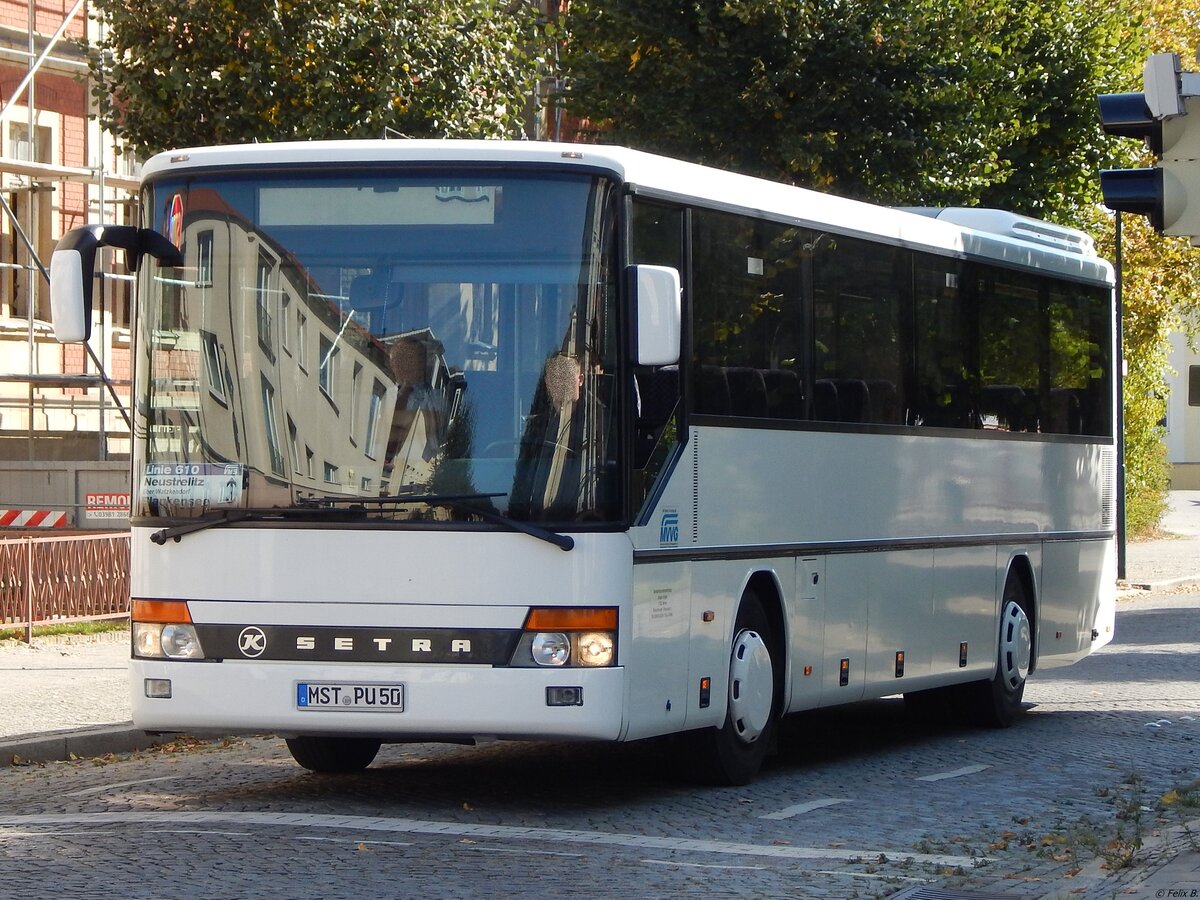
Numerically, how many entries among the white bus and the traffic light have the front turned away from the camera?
0

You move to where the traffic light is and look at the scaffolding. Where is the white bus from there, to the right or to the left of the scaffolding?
left

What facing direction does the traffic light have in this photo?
to the viewer's left

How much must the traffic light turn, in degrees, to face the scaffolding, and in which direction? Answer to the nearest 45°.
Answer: approximately 45° to its right

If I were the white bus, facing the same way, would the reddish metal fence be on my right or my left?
on my right

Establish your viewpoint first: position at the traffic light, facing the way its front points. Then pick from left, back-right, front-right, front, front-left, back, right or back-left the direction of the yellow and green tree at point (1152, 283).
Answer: right

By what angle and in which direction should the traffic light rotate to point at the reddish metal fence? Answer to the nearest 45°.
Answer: approximately 45° to its right

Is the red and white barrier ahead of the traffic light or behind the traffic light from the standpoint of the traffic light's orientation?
ahead

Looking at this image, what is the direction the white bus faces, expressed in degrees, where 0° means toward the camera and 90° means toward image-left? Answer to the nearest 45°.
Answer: approximately 45°

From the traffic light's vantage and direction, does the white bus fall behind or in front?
in front

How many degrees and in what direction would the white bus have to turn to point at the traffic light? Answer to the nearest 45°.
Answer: approximately 135° to its left
